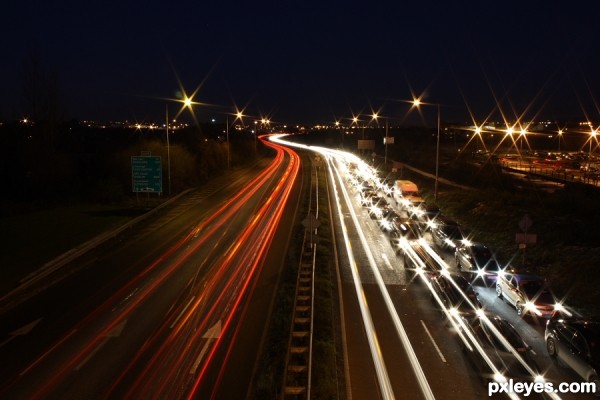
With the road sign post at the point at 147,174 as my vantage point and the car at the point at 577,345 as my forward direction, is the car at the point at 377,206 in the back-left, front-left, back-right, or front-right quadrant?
front-left

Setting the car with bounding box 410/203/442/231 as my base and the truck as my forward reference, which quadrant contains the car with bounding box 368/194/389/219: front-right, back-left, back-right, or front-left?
front-left

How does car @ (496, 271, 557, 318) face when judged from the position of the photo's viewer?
facing the viewer and to the right of the viewer

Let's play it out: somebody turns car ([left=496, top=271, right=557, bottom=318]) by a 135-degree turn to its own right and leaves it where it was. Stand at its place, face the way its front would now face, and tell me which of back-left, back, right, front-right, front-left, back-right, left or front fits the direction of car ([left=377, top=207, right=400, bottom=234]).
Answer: front-right

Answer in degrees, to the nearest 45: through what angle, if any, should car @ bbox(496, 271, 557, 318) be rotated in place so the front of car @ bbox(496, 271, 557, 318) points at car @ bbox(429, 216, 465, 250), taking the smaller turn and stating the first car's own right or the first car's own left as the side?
approximately 180°

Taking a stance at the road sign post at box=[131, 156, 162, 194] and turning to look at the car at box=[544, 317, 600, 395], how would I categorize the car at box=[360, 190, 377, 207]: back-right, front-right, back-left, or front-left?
front-left

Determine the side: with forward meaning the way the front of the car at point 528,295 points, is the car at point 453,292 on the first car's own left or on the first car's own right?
on the first car's own right

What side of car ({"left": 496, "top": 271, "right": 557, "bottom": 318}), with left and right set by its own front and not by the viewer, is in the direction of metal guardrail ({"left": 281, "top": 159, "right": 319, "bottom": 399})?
right

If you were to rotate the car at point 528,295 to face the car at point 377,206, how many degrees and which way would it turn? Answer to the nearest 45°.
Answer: approximately 180°

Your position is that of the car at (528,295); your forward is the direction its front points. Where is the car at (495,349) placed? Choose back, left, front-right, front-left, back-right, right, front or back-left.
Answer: front-right

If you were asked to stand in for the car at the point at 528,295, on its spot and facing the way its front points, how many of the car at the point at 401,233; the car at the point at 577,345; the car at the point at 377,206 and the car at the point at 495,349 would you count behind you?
2

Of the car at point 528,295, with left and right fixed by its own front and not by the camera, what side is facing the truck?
back

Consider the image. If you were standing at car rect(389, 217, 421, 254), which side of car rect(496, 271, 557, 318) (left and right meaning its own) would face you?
back

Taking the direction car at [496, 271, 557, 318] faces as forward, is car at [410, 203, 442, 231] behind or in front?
behind
